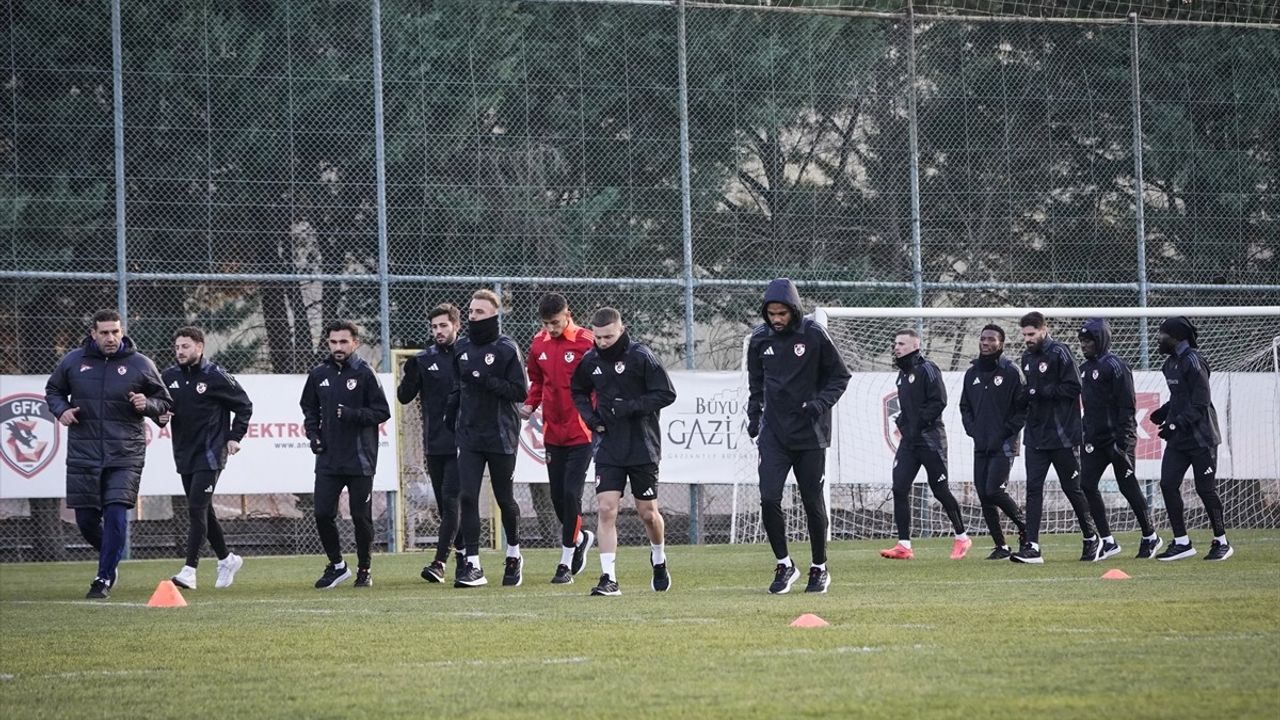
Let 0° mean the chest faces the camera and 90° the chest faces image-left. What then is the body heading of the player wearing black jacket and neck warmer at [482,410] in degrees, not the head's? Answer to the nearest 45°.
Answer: approximately 45°

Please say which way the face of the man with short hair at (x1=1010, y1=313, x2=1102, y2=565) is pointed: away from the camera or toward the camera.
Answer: toward the camera

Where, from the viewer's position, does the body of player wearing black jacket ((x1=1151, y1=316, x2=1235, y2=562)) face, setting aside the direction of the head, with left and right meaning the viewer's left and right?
facing to the left of the viewer

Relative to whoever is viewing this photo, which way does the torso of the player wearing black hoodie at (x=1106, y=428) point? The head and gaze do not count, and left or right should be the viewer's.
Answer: facing the viewer and to the left of the viewer

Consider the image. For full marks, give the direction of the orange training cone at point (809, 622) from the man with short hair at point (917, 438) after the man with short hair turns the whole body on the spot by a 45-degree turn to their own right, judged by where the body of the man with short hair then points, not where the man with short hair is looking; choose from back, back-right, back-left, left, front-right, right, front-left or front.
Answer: left

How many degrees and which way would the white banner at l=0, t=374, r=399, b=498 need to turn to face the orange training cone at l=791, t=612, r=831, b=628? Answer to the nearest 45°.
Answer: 0° — it already faces it

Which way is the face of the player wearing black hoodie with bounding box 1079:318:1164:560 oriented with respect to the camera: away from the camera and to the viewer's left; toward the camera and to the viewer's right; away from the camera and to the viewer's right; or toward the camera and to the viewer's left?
toward the camera and to the viewer's left

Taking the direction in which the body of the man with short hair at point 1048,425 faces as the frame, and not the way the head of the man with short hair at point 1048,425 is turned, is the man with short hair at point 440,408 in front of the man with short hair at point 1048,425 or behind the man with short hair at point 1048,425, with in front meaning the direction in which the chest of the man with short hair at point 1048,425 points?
in front

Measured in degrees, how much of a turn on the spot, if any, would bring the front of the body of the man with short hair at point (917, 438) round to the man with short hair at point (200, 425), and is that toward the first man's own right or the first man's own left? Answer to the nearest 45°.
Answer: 0° — they already face them

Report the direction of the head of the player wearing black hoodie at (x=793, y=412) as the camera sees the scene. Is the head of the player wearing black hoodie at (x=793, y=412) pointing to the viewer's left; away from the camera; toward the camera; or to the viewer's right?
toward the camera

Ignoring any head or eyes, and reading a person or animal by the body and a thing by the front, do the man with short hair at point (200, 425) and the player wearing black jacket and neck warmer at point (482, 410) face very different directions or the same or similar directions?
same or similar directions

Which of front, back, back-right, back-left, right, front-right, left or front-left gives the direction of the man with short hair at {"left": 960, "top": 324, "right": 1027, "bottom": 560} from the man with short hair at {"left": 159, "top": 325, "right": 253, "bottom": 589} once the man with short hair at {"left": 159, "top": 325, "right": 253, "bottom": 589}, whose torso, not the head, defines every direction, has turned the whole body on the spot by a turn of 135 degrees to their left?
front

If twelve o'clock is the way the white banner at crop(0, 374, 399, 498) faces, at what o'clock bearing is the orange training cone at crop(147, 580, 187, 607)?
The orange training cone is roughly at 12 o'clock from the white banner.
